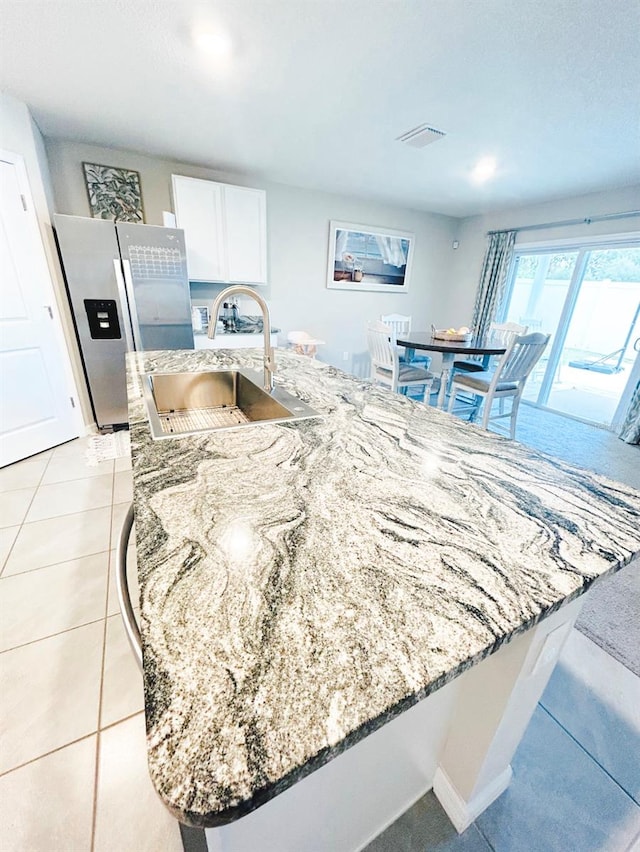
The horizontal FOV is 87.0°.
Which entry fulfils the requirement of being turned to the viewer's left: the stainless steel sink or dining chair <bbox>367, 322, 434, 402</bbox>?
the stainless steel sink

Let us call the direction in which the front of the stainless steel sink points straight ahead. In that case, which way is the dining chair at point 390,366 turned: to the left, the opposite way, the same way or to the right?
the opposite way

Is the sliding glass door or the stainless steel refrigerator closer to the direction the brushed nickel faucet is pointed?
the stainless steel refrigerator

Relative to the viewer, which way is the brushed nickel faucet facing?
to the viewer's left

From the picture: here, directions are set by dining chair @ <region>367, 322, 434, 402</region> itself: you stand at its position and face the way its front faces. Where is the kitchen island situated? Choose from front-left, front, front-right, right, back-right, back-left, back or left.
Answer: back-right

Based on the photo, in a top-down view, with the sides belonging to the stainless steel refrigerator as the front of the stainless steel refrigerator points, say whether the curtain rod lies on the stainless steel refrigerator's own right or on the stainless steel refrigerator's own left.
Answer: on the stainless steel refrigerator's own left

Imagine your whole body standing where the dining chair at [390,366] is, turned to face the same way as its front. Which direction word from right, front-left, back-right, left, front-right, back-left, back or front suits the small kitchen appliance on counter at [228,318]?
back-left

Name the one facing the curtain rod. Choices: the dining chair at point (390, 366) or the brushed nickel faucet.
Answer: the dining chair

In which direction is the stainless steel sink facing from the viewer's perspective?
to the viewer's left

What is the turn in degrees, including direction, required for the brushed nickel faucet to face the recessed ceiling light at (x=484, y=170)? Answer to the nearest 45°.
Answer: approximately 135° to its right

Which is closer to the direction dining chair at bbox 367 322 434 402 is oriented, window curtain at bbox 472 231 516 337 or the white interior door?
the window curtain

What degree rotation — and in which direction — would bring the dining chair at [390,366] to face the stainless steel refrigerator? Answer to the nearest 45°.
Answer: approximately 135° to its left
